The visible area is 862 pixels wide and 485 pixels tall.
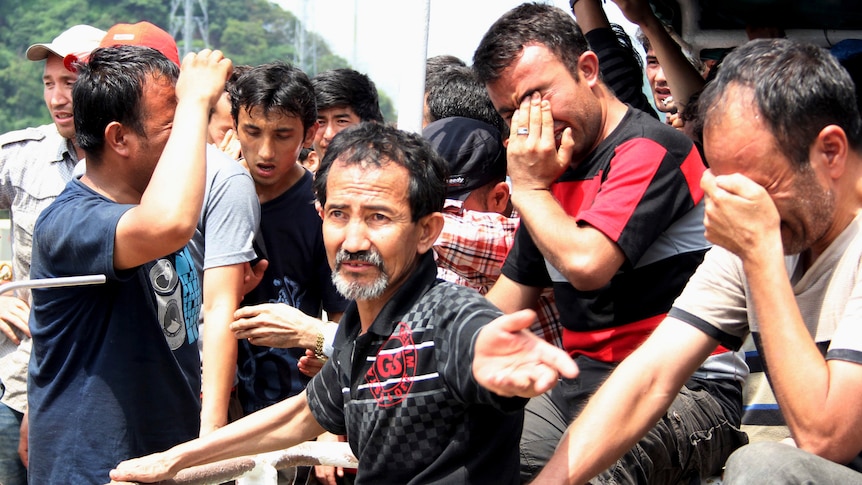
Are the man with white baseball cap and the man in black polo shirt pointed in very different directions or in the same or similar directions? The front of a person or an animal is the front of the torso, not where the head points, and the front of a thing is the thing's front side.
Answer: same or similar directions

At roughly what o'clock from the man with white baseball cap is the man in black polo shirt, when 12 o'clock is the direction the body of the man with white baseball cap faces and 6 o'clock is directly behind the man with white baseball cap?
The man in black polo shirt is roughly at 10 o'clock from the man with white baseball cap.

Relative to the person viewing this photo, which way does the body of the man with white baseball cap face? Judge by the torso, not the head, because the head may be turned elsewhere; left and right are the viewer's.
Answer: facing the viewer and to the left of the viewer

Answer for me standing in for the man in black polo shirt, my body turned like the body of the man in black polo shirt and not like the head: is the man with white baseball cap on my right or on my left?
on my right

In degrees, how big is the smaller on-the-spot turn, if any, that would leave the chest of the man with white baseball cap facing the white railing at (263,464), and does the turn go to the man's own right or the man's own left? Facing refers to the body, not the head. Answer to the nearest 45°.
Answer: approximately 45° to the man's own left
